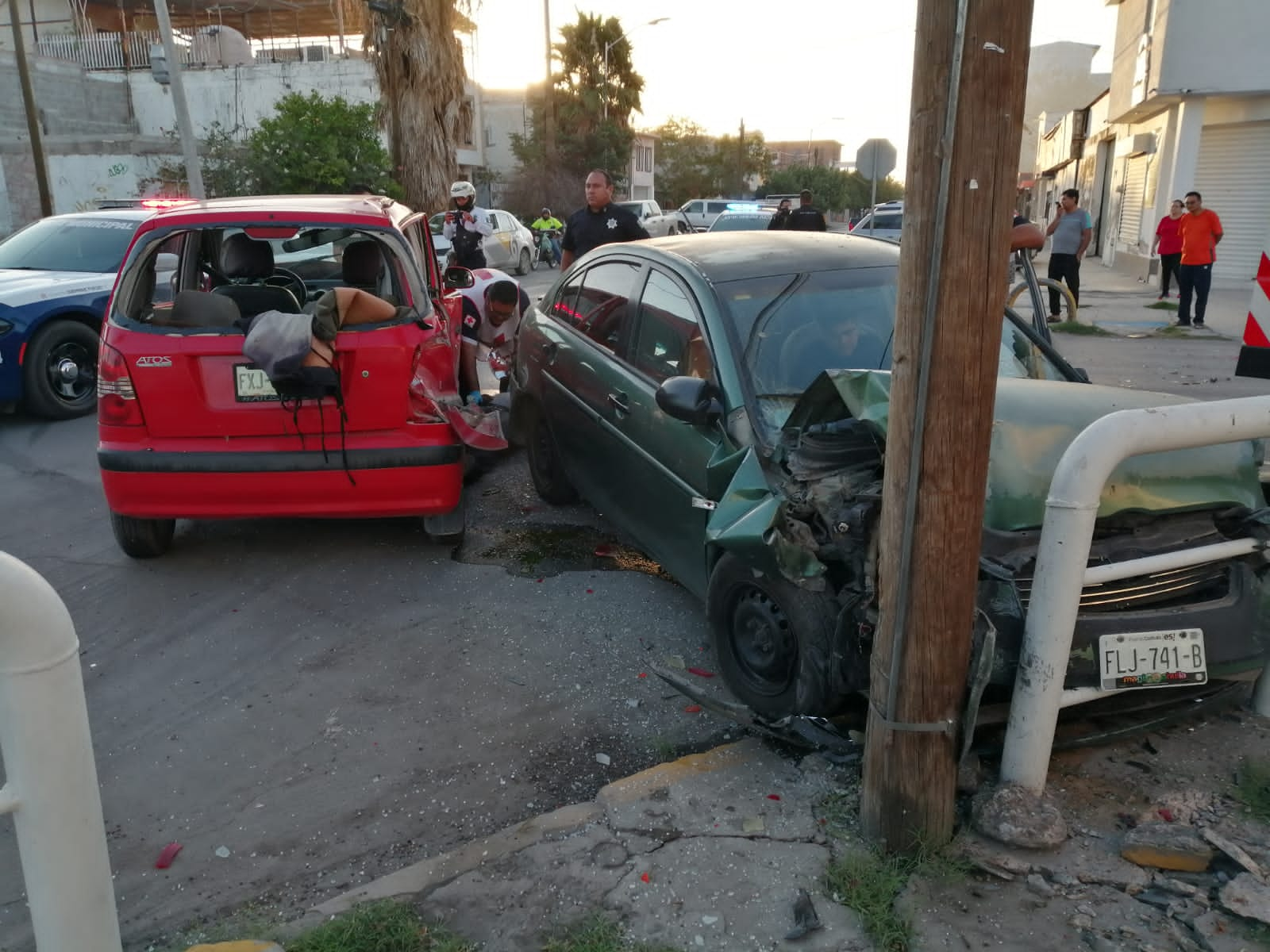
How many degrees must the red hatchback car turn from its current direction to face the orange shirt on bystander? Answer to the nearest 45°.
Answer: approximately 45° to its right

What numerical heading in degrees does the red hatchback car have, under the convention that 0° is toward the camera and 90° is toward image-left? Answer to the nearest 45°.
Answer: approximately 180°

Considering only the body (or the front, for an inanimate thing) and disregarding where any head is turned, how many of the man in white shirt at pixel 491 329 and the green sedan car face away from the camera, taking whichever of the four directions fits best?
0

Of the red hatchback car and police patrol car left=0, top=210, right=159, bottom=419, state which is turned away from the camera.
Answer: the red hatchback car

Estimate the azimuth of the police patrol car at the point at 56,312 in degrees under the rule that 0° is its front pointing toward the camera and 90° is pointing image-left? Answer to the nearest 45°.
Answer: approximately 45°

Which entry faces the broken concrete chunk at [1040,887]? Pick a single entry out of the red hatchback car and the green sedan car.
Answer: the green sedan car

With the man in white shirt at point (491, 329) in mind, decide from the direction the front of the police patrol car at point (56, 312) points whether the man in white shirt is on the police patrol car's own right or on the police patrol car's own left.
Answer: on the police patrol car's own left

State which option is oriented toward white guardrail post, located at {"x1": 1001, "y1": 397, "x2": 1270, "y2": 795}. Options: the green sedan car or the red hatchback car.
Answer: the green sedan car

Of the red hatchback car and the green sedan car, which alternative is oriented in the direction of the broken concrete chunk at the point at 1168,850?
the green sedan car

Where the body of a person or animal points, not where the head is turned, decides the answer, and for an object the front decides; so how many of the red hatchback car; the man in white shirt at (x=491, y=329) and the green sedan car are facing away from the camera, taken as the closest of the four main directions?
1

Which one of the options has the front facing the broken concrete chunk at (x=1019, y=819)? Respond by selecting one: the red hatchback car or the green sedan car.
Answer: the green sedan car

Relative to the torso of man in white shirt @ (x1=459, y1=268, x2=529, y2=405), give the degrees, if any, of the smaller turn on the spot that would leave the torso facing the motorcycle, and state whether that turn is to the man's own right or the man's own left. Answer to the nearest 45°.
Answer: approximately 135° to the man's own left

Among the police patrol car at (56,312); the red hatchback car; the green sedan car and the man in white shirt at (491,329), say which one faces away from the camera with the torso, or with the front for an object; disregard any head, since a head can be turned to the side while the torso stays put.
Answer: the red hatchback car

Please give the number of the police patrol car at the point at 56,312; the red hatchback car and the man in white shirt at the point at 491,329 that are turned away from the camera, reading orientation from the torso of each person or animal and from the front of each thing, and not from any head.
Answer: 1
